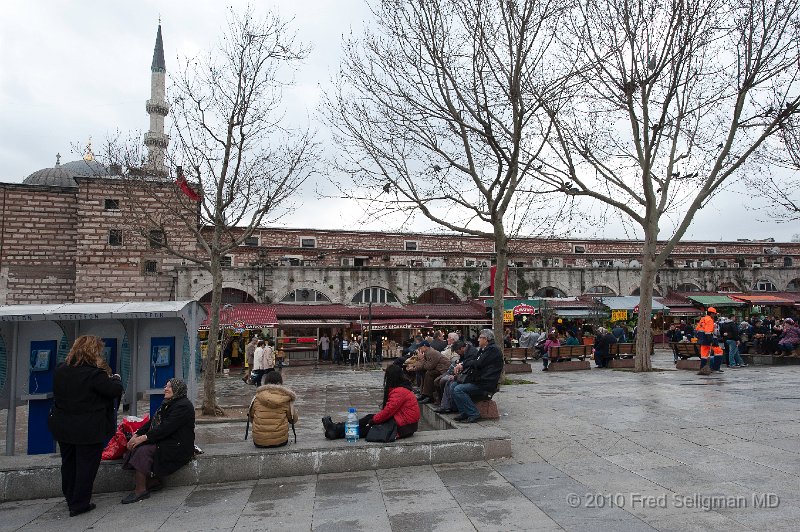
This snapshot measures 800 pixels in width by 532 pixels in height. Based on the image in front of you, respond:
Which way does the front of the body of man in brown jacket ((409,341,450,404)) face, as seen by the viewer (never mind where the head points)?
to the viewer's left

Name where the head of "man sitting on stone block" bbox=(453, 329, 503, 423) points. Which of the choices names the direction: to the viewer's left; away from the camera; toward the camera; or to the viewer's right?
to the viewer's left

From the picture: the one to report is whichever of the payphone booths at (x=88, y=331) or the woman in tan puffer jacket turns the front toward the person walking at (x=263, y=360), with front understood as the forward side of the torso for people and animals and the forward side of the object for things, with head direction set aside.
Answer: the woman in tan puffer jacket

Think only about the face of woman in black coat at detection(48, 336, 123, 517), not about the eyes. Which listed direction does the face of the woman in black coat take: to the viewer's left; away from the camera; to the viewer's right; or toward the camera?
away from the camera

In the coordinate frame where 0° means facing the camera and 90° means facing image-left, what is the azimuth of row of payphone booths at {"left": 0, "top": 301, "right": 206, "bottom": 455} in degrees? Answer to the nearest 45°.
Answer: approximately 0°

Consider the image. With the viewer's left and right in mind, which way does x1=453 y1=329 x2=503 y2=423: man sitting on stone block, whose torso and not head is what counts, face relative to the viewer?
facing to the left of the viewer

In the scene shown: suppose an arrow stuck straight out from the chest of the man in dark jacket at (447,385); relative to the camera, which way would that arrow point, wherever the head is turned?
to the viewer's left
